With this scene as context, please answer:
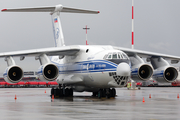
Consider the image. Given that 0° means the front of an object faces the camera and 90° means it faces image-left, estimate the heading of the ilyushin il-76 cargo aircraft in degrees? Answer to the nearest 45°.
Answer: approximately 315°
